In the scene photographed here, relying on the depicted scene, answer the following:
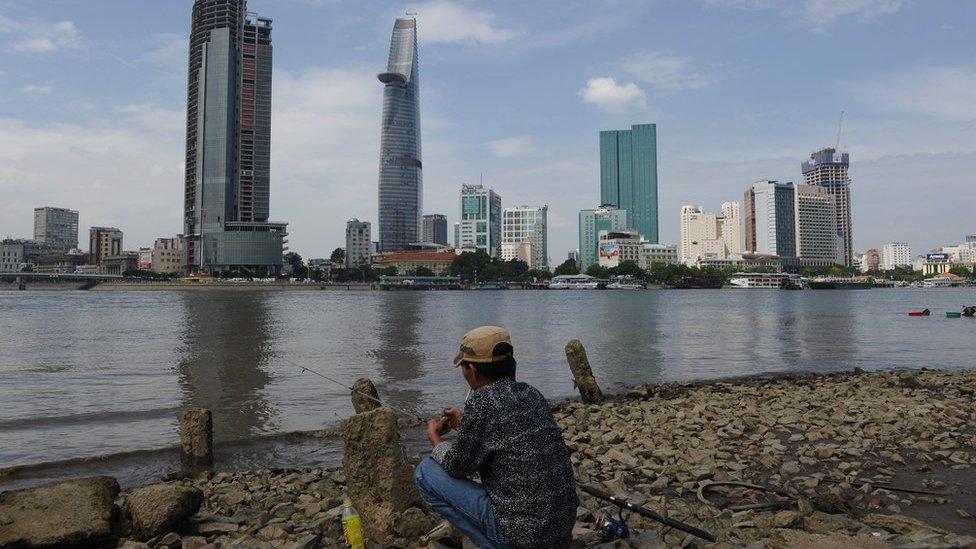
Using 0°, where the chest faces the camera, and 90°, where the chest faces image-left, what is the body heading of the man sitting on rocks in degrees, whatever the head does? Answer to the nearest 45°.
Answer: approximately 135°

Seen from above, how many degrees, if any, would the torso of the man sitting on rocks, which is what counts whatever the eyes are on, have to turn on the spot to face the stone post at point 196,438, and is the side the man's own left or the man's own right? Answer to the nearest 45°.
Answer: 0° — they already face it

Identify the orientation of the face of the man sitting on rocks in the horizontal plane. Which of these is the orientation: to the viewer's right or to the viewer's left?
to the viewer's left

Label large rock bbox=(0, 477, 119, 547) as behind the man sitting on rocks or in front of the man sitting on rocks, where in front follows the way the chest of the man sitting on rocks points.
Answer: in front

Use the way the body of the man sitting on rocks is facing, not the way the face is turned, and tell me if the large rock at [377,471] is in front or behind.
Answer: in front

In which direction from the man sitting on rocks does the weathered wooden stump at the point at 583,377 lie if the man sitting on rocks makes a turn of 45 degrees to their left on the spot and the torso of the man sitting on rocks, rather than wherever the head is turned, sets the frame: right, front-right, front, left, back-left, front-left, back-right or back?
right
